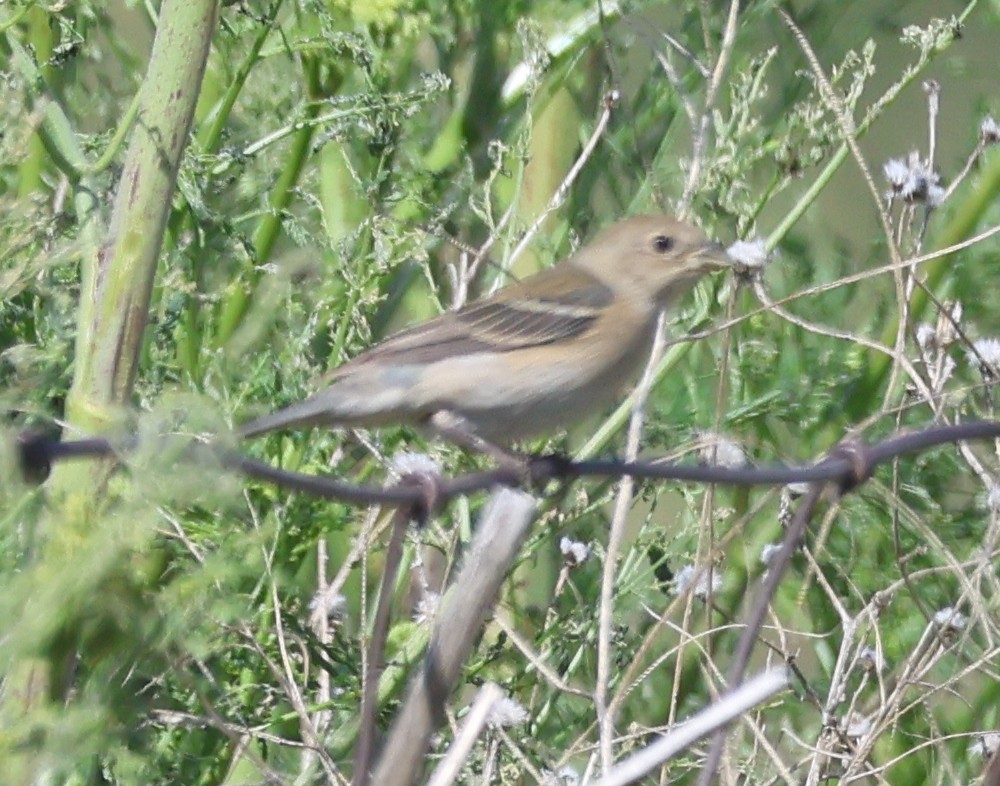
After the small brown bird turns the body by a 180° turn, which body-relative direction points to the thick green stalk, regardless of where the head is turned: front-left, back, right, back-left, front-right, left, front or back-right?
front-left

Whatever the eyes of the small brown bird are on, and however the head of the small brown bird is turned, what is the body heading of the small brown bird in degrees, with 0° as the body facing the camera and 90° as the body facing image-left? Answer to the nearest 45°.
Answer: approximately 270°
